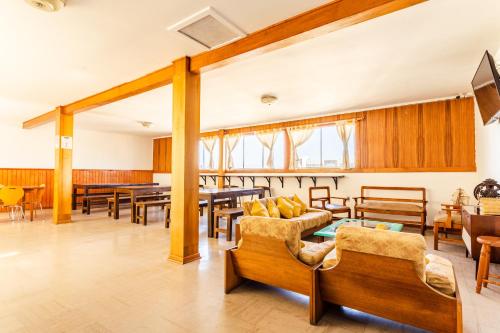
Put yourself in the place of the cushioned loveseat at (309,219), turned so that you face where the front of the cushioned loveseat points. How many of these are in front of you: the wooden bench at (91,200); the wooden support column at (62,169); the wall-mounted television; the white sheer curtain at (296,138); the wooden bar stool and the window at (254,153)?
2

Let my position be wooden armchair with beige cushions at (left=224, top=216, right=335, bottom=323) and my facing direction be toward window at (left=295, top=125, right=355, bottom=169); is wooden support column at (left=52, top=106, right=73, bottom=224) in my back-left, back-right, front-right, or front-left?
front-left

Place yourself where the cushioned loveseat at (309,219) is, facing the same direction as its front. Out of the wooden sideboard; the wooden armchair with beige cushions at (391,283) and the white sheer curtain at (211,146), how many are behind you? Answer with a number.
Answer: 1

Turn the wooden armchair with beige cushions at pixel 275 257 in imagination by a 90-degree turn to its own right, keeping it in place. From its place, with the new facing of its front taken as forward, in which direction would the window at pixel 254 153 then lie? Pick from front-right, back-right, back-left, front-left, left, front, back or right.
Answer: back-left

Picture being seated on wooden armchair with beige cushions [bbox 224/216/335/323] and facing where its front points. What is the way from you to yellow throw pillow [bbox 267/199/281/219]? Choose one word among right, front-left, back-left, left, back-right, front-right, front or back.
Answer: front-left

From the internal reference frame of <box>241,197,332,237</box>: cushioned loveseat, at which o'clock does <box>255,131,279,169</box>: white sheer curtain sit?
The white sheer curtain is roughly at 7 o'clock from the cushioned loveseat.

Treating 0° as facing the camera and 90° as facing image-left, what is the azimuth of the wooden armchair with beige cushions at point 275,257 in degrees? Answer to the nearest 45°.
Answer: approximately 225°

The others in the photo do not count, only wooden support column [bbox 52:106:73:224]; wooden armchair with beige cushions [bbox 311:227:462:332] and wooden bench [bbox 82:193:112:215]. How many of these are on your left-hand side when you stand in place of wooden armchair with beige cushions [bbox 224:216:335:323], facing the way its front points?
2

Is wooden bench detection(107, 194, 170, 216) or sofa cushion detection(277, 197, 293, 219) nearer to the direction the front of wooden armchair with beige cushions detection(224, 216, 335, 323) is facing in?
the sofa cushion

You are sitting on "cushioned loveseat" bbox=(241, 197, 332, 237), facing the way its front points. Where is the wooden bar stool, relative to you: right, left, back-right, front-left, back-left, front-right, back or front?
front

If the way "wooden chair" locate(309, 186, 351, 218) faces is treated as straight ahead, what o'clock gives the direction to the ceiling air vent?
The ceiling air vent is roughly at 2 o'clock from the wooden chair.

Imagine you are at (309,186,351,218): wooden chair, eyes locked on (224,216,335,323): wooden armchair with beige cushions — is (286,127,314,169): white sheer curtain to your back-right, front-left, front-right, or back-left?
back-right

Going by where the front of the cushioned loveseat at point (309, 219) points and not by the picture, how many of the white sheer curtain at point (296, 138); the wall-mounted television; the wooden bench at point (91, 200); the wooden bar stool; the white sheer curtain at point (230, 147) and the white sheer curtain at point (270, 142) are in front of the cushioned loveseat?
2

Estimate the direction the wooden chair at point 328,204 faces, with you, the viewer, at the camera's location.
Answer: facing the viewer and to the right of the viewer
